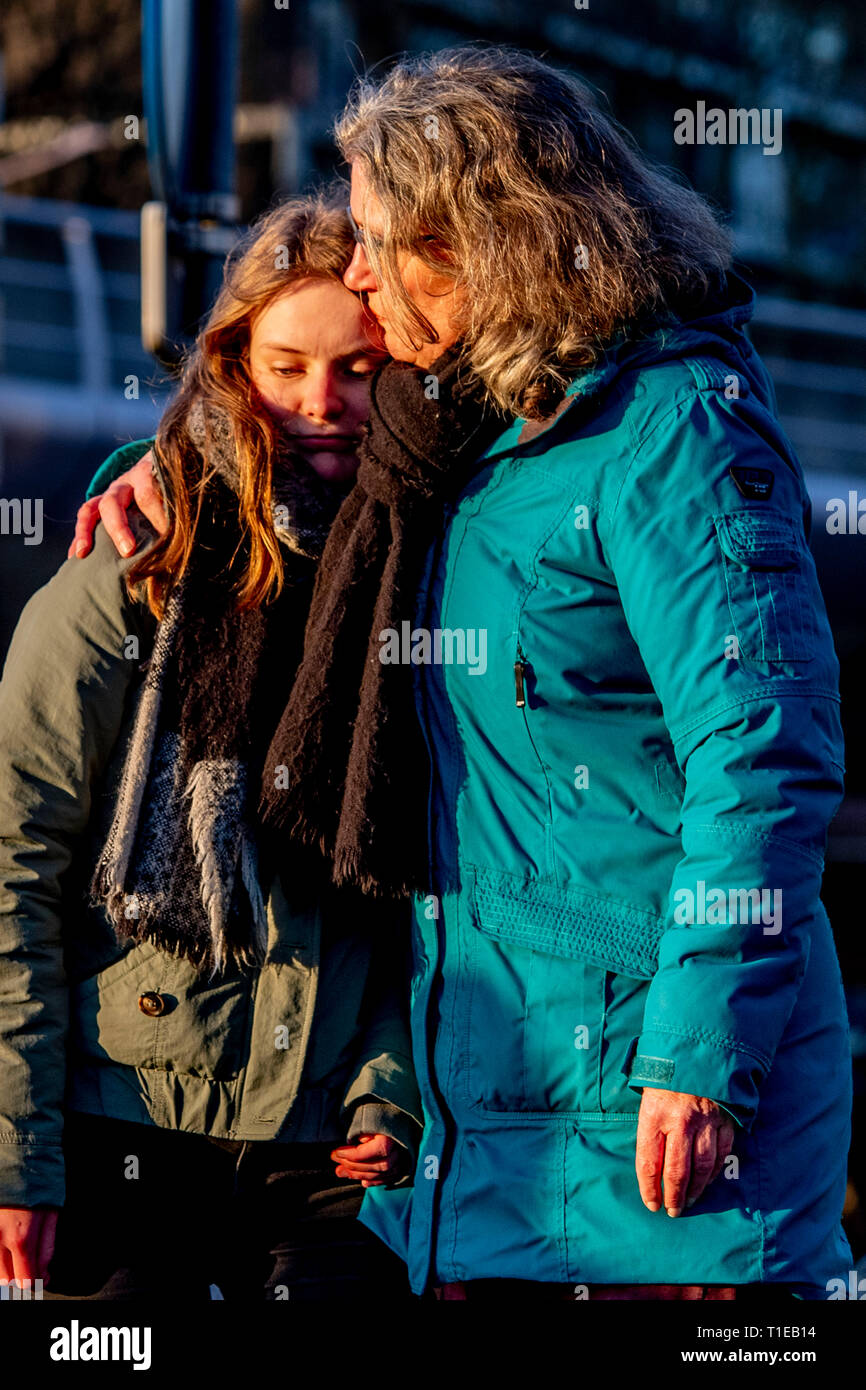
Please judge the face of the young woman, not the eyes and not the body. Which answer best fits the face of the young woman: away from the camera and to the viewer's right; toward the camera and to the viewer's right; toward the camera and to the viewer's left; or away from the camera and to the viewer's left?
toward the camera and to the viewer's right

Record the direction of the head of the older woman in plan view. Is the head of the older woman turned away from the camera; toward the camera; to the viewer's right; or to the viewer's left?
to the viewer's left

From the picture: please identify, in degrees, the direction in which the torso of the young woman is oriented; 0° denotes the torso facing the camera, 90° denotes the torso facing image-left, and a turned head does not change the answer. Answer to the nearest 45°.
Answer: approximately 315°
